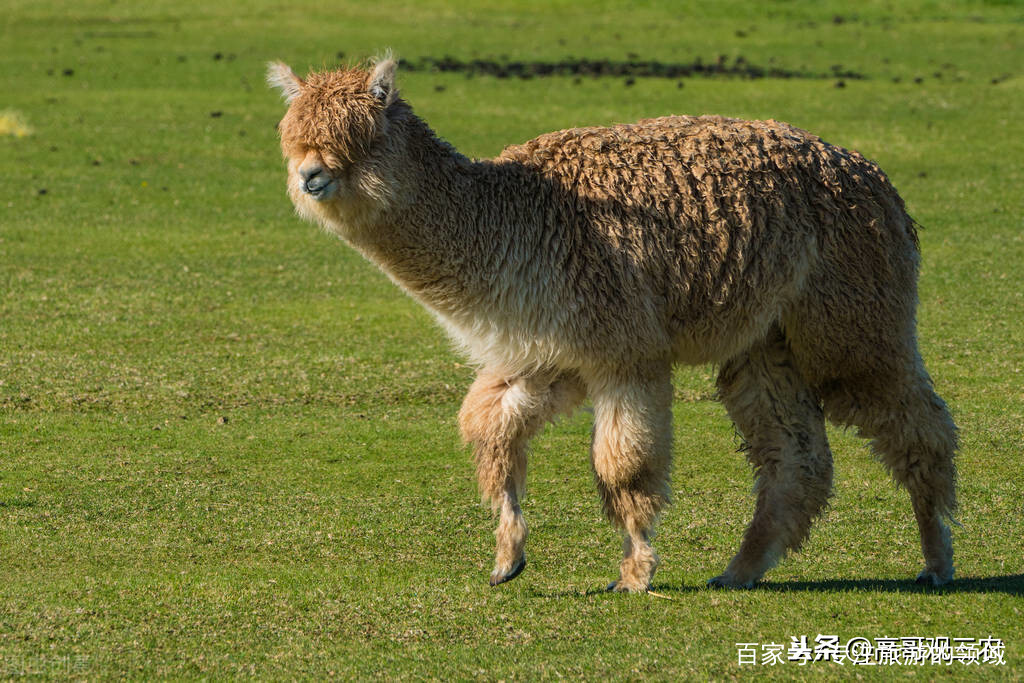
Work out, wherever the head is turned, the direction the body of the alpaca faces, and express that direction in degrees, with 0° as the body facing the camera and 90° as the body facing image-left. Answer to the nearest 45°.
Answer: approximately 90°
